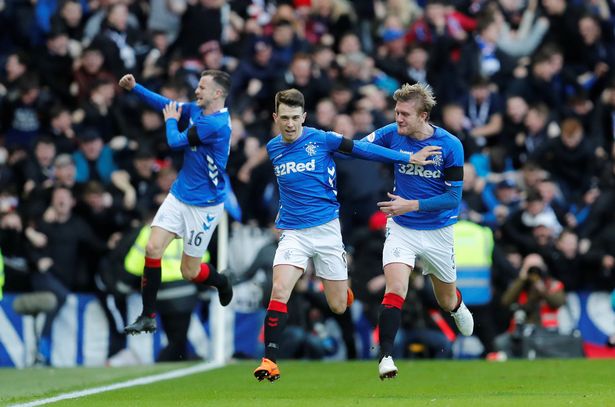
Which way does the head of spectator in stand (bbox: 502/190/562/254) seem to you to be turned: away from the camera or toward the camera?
toward the camera

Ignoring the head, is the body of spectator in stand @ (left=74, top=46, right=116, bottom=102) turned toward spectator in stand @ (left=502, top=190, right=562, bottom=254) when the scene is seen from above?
no

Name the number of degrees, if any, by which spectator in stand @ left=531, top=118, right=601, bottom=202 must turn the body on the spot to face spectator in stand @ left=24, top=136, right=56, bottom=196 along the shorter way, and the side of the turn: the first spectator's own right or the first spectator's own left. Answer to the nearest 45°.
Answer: approximately 90° to the first spectator's own right

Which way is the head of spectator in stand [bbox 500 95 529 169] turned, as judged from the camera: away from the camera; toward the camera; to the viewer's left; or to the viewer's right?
toward the camera

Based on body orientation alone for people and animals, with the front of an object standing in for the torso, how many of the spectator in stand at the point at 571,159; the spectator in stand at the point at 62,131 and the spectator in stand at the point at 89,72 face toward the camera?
3

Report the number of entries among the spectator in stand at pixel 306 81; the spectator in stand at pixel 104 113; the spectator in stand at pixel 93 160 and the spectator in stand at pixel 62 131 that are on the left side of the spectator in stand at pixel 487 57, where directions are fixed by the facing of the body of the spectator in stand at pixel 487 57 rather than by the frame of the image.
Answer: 0

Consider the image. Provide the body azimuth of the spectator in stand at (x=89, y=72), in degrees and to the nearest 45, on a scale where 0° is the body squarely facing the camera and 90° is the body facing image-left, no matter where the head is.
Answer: approximately 0°

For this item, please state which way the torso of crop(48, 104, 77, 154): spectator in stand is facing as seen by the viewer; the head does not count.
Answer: toward the camera

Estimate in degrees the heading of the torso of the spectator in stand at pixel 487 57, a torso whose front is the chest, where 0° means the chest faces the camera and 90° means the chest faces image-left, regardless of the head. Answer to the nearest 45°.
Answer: approximately 315°

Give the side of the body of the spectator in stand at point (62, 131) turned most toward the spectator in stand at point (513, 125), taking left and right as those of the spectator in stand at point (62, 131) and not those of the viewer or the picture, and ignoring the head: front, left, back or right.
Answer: left

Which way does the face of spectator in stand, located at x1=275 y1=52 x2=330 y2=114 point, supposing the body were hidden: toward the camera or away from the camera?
toward the camera

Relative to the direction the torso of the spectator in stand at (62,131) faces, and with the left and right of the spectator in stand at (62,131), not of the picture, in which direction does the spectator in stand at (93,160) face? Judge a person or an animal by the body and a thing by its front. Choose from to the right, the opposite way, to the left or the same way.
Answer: the same way

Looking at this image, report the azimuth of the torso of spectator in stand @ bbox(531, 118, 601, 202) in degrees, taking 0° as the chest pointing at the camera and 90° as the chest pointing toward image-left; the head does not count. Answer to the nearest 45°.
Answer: approximately 0°

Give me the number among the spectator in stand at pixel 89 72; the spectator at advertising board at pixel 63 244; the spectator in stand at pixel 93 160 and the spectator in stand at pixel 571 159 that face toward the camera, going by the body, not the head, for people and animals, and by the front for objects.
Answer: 4

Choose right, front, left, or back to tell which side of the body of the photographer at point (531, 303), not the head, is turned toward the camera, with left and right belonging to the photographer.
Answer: front

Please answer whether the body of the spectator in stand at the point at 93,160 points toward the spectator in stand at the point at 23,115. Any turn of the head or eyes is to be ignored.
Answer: no
